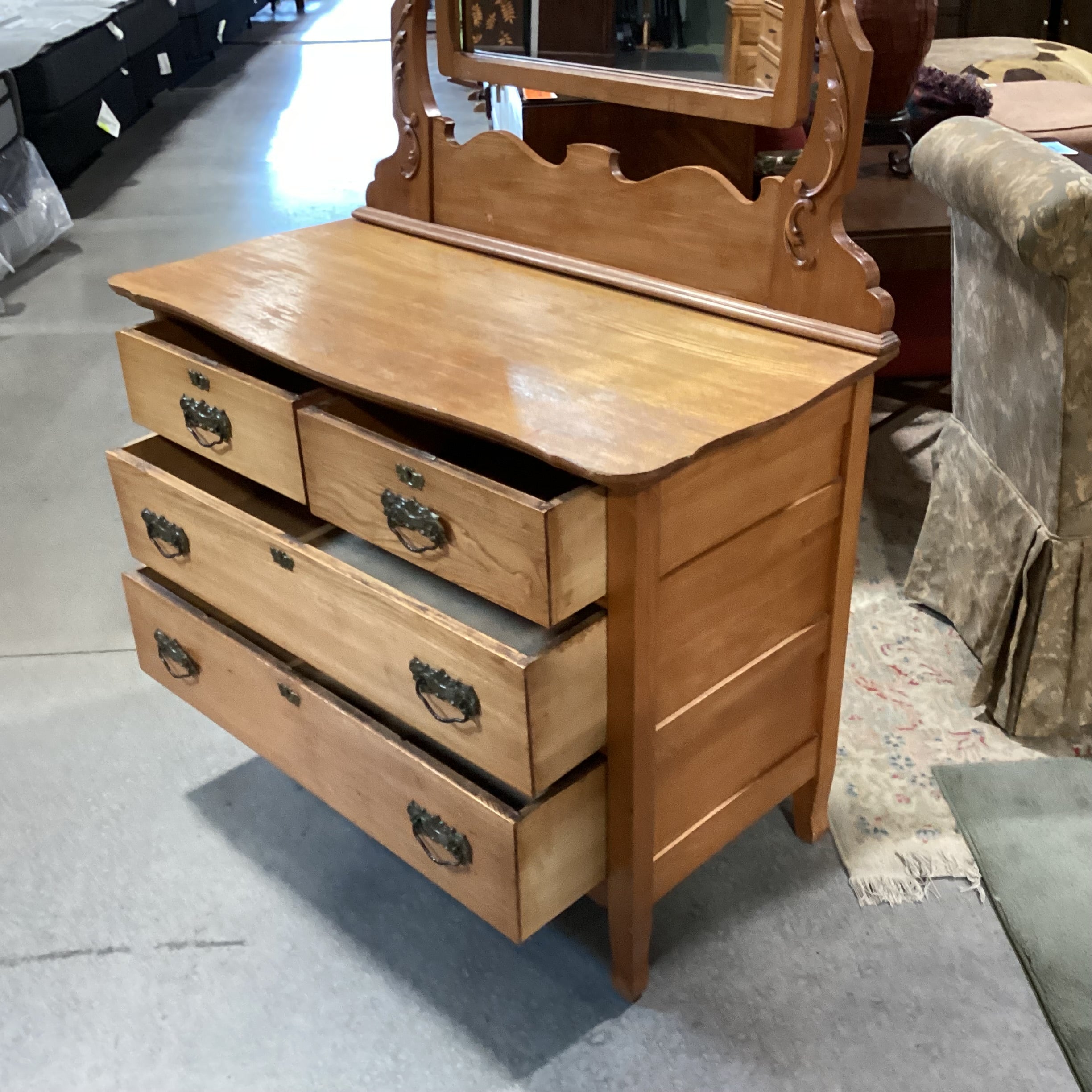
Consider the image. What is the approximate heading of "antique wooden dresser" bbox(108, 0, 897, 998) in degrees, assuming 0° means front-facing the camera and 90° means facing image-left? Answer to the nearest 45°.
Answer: approximately 45°

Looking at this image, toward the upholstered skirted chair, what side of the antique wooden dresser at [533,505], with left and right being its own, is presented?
back

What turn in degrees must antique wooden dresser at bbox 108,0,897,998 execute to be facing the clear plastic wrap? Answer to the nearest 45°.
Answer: approximately 90° to its right
